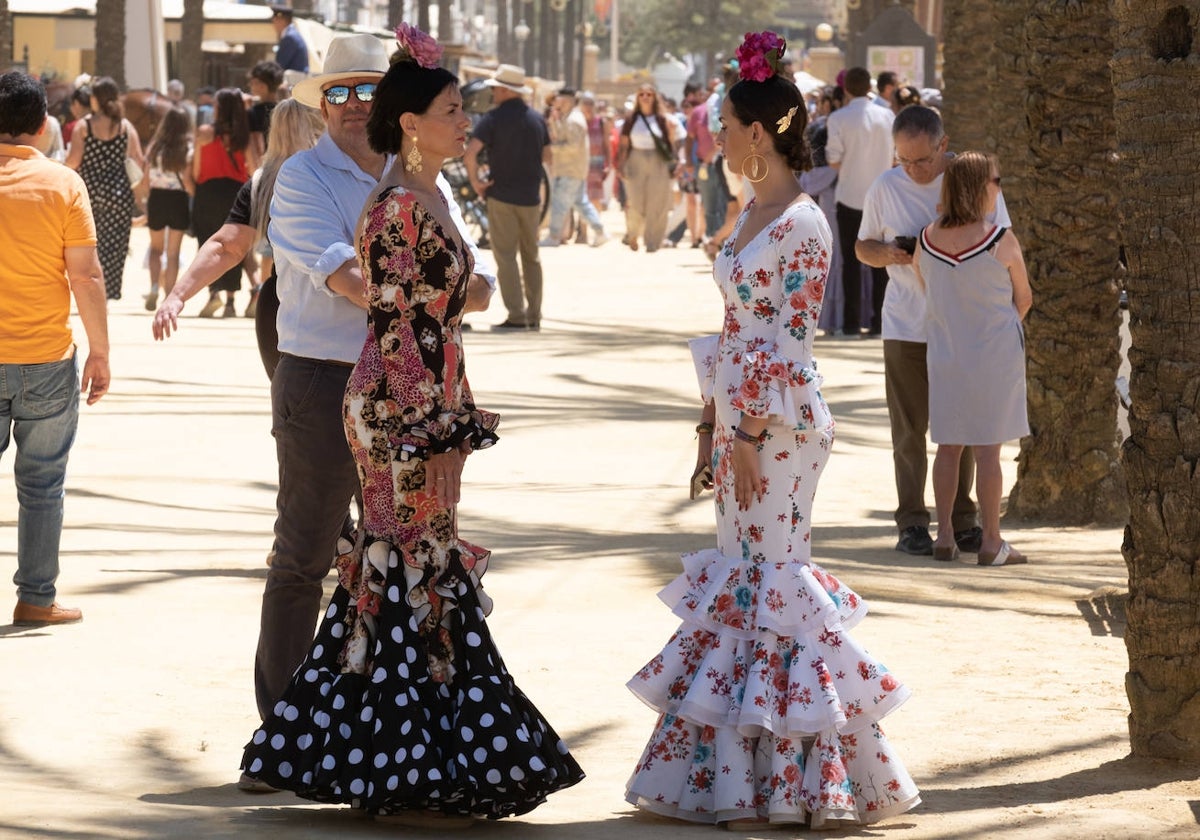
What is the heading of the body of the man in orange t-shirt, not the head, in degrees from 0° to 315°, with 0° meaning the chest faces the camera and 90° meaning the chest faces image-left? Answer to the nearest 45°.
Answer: approximately 180°

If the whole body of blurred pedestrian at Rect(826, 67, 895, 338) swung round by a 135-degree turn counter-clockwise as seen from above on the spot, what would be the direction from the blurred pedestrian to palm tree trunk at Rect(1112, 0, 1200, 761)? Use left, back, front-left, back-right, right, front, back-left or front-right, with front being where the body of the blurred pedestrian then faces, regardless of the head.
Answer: front-left

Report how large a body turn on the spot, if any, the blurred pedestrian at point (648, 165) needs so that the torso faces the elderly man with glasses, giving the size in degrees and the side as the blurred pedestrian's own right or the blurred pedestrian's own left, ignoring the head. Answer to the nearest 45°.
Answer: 0° — they already face them

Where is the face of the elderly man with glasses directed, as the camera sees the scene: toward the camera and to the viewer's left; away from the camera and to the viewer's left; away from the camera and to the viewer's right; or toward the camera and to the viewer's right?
toward the camera and to the viewer's left

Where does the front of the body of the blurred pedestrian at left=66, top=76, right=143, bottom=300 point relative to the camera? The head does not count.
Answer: away from the camera

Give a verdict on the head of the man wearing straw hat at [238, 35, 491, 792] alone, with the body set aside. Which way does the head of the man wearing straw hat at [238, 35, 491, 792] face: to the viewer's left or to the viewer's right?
to the viewer's right

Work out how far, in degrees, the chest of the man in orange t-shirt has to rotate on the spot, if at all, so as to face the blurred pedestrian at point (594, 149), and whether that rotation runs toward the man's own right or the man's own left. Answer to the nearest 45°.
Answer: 0° — they already face them

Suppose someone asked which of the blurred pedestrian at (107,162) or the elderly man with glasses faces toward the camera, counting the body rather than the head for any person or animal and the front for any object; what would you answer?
the elderly man with glasses

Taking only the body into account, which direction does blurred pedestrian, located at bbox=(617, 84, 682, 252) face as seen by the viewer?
toward the camera

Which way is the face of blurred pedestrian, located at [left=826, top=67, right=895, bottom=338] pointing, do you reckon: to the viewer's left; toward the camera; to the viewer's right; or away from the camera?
away from the camera
